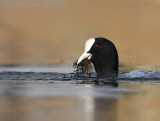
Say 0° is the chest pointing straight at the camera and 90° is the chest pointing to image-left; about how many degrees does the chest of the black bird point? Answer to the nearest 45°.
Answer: approximately 90°
